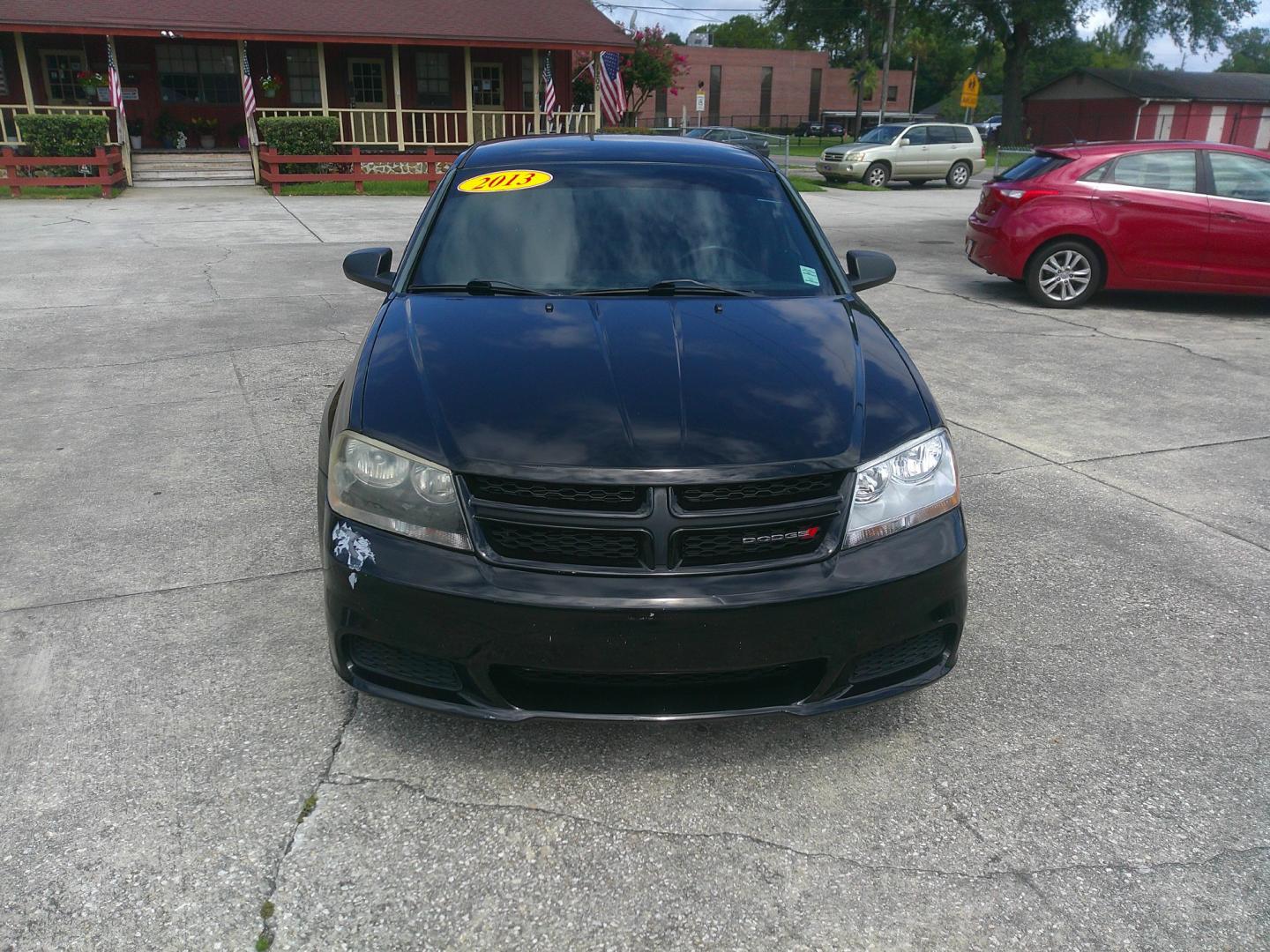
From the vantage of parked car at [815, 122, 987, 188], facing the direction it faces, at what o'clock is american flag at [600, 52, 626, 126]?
The american flag is roughly at 1 o'clock from the parked car.

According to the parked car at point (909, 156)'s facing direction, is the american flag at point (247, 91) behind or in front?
in front

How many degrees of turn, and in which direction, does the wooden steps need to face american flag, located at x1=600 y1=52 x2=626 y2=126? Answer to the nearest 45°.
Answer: approximately 90° to its left

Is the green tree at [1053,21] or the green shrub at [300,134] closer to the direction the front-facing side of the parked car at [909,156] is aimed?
the green shrub

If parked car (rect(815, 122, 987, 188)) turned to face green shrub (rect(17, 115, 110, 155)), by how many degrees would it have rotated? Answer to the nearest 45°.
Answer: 0° — it already faces it

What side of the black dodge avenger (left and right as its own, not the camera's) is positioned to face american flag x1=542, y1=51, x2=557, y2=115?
back

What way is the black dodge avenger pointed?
toward the camera

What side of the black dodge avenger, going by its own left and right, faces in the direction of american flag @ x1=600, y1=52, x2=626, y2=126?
back

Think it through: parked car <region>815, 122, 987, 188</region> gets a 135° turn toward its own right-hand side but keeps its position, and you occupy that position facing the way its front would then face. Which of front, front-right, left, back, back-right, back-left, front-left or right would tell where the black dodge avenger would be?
back

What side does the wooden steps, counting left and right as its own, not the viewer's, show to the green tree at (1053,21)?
left

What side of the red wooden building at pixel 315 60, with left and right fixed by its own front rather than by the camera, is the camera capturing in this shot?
front

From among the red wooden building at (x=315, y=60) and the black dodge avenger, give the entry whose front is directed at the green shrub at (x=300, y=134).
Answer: the red wooden building

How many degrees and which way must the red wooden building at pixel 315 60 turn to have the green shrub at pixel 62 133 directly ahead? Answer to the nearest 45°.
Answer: approximately 45° to its right

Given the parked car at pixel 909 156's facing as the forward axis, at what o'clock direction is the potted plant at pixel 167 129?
The potted plant is roughly at 1 o'clock from the parked car.
